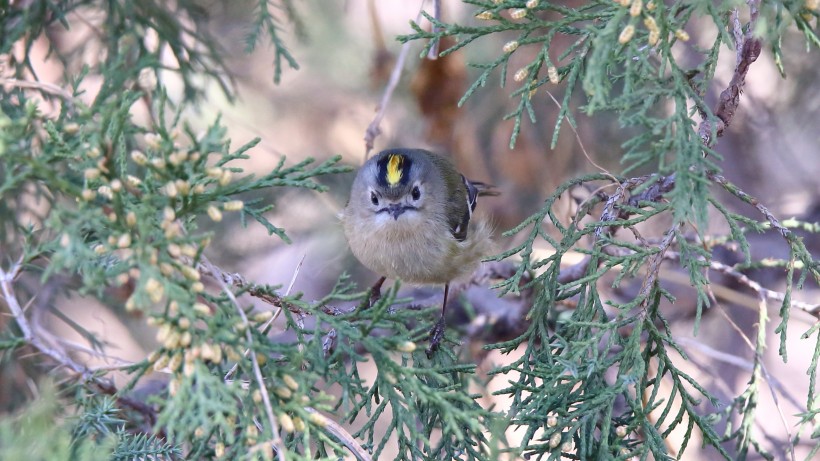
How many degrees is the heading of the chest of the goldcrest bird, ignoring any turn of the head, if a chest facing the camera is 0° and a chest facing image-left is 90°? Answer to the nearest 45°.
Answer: approximately 45°
